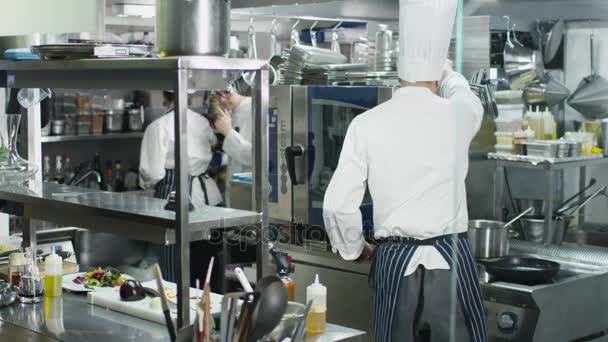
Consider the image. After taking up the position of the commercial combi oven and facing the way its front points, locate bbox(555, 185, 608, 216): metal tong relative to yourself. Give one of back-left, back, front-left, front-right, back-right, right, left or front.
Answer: front-left

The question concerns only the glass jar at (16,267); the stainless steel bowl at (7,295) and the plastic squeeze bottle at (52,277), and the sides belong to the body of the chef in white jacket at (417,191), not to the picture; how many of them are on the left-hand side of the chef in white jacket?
3

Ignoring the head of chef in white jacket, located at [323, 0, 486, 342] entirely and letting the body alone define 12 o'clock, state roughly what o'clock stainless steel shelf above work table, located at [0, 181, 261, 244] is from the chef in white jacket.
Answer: The stainless steel shelf above work table is roughly at 8 o'clock from the chef in white jacket.

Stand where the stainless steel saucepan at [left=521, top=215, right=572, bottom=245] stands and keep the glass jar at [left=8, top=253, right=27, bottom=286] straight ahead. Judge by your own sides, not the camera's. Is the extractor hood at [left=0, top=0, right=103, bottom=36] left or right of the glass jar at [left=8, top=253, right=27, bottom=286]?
right

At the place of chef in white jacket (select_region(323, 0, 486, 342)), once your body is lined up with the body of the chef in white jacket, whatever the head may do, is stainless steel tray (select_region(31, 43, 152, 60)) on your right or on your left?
on your left

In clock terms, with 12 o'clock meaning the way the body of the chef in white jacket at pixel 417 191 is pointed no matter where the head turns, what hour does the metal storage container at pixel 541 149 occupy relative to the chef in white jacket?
The metal storage container is roughly at 1 o'clock from the chef in white jacket.

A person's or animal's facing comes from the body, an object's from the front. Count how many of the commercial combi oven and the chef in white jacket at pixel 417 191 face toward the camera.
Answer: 1

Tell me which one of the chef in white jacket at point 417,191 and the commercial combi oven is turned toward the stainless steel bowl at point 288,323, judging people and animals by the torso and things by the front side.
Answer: the commercial combi oven

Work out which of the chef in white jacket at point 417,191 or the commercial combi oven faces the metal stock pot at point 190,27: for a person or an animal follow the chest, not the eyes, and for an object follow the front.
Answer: the commercial combi oven

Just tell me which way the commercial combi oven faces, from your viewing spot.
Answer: facing the viewer

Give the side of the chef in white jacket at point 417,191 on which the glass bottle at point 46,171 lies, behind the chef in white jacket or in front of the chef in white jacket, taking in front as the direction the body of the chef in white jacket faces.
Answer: in front

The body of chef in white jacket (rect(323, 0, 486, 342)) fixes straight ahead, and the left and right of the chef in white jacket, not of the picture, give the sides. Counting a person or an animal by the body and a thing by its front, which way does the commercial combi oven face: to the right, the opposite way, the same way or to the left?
the opposite way

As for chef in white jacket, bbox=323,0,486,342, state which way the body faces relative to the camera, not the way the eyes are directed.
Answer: away from the camera

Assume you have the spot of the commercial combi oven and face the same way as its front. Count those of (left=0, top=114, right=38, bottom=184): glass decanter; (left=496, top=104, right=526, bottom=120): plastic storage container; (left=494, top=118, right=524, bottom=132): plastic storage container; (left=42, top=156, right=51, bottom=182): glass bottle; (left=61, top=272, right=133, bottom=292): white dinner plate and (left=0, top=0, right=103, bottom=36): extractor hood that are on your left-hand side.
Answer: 2
